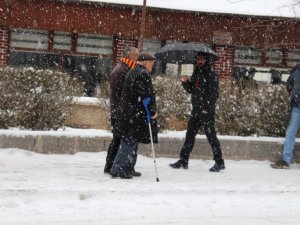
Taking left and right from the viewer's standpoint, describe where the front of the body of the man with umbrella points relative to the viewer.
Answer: facing the viewer and to the left of the viewer

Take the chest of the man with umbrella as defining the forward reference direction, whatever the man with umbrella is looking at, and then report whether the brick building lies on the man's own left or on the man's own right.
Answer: on the man's own right

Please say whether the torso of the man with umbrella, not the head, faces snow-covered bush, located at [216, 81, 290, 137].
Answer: no

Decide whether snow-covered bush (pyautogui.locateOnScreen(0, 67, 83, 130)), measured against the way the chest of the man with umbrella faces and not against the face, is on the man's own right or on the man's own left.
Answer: on the man's own right
